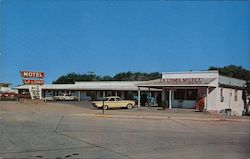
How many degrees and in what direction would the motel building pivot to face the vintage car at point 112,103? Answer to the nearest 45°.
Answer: approximately 45° to its right

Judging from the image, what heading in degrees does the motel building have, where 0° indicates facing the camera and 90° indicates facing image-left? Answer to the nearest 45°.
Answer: approximately 45°
